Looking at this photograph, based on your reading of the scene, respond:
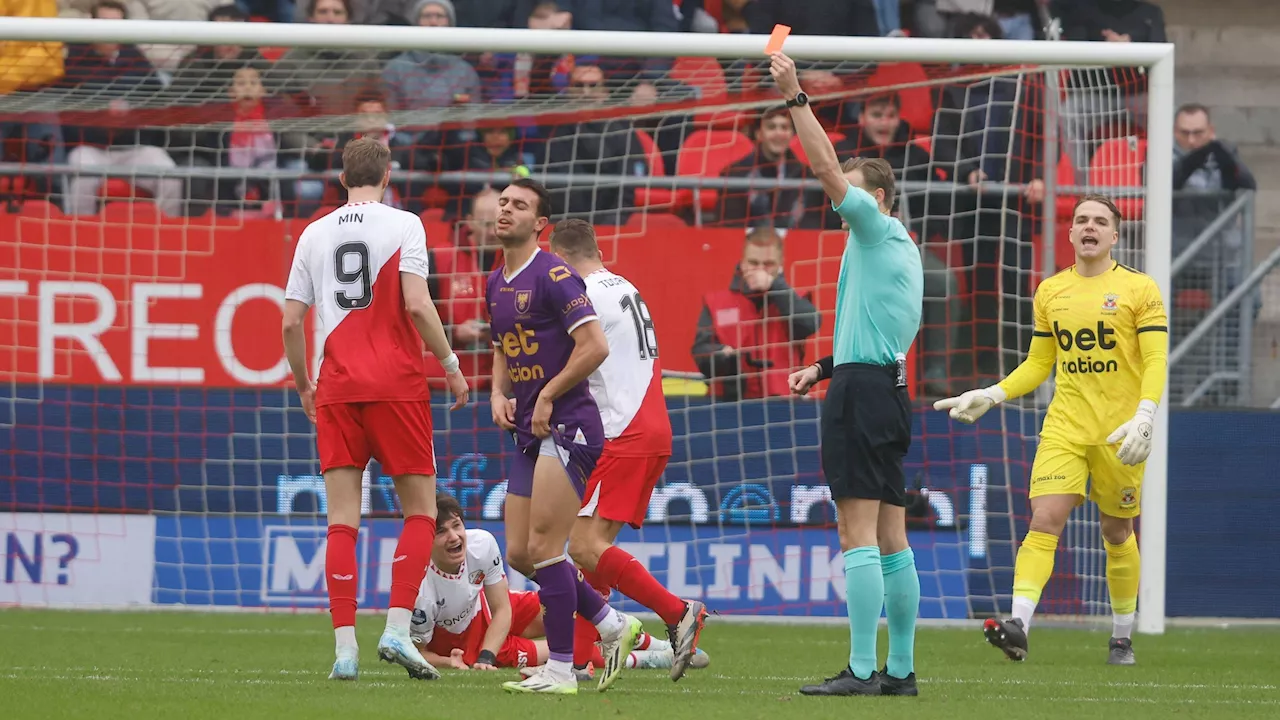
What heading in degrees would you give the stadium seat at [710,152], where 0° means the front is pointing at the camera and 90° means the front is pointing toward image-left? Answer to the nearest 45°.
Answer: approximately 0°

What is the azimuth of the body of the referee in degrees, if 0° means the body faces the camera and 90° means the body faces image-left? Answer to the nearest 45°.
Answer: approximately 90°

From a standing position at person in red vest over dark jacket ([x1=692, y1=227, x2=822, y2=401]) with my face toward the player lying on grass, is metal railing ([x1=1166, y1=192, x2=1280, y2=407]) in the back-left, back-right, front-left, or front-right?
back-left

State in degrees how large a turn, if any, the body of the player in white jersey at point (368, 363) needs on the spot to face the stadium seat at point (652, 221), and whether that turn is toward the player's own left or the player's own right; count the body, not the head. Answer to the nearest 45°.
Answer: approximately 45° to the player's own right

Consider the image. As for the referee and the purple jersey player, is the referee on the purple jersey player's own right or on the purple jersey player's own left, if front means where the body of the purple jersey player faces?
on the purple jersey player's own left

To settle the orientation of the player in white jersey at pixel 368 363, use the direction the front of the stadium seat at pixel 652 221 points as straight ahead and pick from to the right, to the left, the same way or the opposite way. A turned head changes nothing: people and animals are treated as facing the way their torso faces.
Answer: the opposite way

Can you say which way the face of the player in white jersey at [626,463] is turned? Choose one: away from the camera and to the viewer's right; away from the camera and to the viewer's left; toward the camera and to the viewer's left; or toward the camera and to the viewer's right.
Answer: away from the camera and to the viewer's left

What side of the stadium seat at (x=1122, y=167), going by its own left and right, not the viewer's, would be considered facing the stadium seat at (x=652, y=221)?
right

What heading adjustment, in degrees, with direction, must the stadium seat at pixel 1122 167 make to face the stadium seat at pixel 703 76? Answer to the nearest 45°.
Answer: approximately 90° to its right
